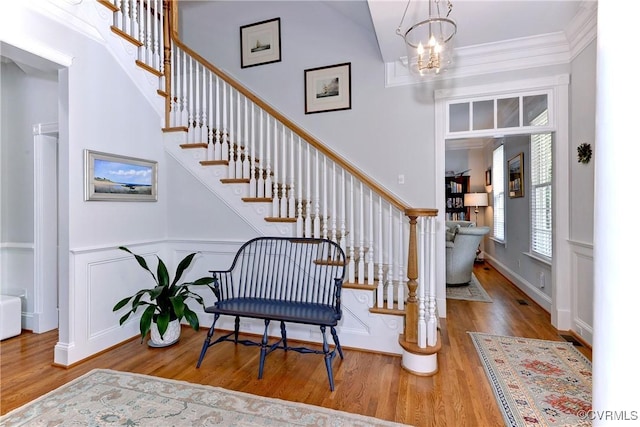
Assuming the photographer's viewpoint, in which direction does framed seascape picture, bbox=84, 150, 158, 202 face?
facing the viewer and to the right of the viewer

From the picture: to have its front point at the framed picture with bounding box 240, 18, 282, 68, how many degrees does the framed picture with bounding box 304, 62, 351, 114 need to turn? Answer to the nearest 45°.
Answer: approximately 45° to its right

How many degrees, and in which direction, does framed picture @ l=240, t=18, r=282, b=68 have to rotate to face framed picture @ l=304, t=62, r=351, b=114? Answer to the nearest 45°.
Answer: approximately 90° to its left

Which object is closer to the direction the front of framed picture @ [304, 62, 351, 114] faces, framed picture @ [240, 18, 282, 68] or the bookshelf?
the framed picture

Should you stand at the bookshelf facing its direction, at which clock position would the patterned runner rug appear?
The patterned runner rug is roughly at 12 o'clock from the bookshelf.

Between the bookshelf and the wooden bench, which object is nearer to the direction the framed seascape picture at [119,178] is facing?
the wooden bench

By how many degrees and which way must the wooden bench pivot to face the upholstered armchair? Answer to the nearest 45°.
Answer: approximately 180°

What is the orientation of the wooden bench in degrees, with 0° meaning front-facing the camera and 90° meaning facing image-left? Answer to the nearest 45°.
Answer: approximately 45°

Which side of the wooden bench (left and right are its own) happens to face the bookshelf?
back

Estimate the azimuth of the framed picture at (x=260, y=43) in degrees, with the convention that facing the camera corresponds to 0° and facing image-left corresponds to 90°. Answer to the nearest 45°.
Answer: approximately 45°
